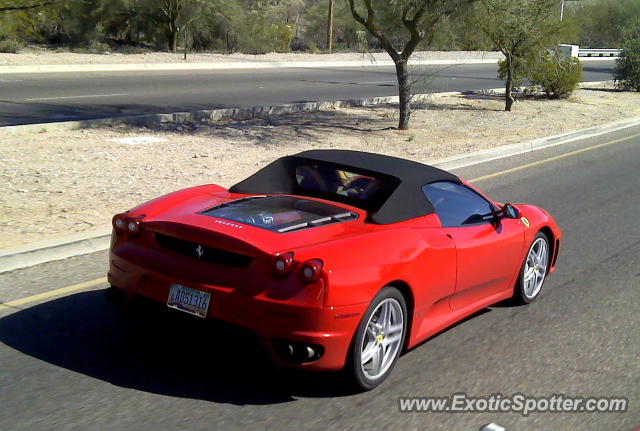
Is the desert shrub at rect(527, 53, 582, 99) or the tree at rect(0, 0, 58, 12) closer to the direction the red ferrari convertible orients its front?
the desert shrub

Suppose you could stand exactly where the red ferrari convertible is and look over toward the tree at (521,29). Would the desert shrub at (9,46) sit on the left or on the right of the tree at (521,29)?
left

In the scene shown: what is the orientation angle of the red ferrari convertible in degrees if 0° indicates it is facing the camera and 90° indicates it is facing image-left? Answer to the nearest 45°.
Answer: approximately 225°

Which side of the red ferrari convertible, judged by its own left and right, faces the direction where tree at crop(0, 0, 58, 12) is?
left

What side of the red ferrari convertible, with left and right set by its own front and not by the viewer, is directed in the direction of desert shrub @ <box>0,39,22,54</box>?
left

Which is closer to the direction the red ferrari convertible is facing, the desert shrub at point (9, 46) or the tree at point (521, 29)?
the tree

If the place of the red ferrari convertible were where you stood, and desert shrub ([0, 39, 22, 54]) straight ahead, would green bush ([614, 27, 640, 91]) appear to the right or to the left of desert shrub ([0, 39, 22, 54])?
right

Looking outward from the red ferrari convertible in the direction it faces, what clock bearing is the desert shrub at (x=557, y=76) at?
The desert shrub is roughly at 11 o'clock from the red ferrari convertible.
